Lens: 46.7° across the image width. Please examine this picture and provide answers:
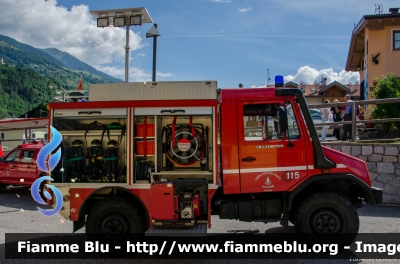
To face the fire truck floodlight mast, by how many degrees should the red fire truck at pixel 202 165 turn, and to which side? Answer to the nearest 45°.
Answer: approximately 135° to its left

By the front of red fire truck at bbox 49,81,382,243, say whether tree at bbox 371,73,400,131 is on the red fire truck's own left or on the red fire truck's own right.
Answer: on the red fire truck's own left

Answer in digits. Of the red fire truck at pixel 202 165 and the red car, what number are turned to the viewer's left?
1

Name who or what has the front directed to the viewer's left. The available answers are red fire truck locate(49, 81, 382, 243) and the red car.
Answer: the red car

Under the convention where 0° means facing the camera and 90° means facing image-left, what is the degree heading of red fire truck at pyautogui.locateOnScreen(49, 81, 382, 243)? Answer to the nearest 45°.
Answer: approximately 270°

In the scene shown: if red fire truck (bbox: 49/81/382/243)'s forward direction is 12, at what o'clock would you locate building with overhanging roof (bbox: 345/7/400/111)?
The building with overhanging roof is roughly at 10 o'clock from the red fire truck.

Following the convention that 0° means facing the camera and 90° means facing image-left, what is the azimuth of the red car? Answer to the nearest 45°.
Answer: approximately 90°
